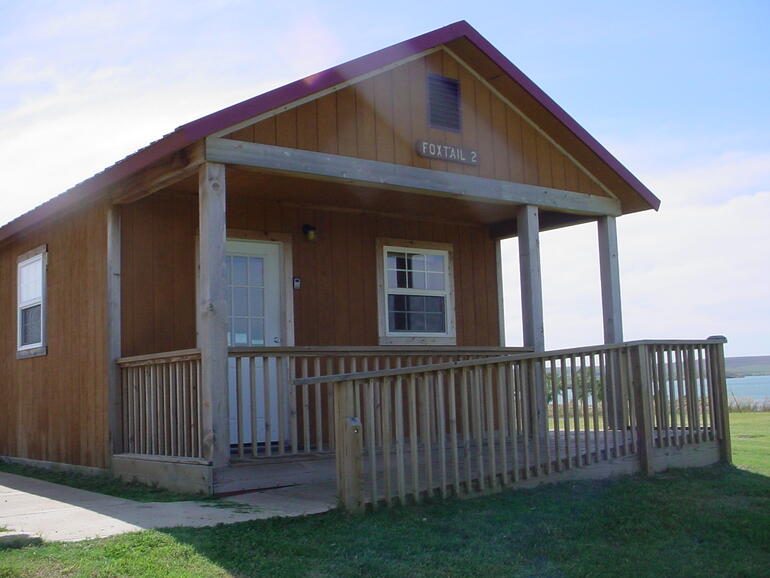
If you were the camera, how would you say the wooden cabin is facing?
facing the viewer and to the right of the viewer
